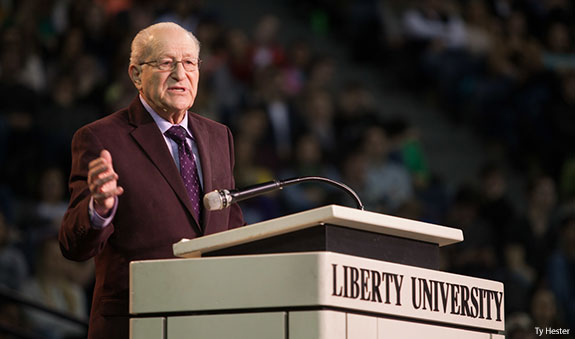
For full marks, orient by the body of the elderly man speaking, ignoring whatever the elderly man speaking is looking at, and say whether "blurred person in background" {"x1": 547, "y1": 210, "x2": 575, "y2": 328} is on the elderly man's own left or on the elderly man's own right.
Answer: on the elderly man's own left

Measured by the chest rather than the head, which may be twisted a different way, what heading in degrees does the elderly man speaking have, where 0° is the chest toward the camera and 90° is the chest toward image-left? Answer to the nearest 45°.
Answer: approximately 315°

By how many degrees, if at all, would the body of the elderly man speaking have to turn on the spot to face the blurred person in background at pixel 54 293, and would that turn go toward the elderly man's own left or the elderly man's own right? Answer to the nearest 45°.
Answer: approximately 135° to the elderly man's own left

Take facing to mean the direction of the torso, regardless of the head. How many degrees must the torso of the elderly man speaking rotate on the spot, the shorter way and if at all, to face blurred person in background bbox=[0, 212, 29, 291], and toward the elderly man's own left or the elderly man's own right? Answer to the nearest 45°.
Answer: approximately 135° to the elderly man's own left

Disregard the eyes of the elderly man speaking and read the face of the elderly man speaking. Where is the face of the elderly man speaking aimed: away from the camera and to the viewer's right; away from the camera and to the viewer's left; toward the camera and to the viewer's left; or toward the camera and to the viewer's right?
toward the camera and to the viewer's right
